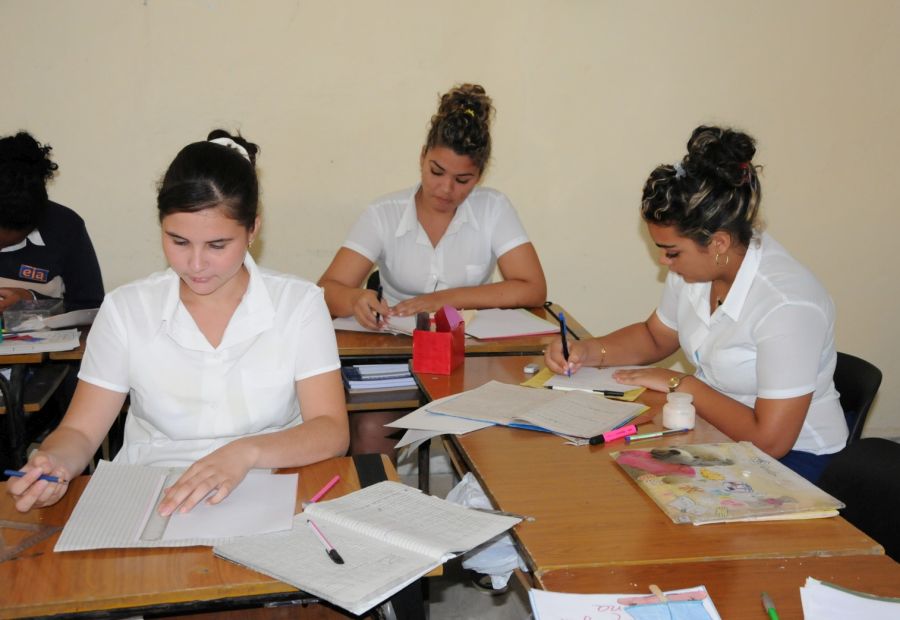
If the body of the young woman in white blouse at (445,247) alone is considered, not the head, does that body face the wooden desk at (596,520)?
yes

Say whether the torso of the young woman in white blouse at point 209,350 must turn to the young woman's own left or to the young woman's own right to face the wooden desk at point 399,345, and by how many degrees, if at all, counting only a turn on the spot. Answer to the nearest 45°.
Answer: approximately 135° to the young woman's own left

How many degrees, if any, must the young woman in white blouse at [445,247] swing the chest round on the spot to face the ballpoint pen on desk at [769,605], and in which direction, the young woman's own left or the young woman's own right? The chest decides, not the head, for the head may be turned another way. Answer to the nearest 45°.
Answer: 0° — they already face it

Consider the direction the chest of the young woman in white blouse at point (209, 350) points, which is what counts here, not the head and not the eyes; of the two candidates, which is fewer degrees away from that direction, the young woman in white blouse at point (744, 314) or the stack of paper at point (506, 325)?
the young woman in white blouse

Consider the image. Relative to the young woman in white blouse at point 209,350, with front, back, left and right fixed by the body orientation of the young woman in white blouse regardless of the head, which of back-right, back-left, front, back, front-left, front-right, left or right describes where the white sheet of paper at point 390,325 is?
back-left

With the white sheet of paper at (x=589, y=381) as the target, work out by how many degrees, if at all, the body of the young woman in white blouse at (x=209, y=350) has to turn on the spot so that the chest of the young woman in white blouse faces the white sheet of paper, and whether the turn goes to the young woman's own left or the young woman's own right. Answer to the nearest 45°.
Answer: approximately 90° to the young woman's own left

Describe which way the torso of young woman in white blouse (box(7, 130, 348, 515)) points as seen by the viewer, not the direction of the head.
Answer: toward the camera

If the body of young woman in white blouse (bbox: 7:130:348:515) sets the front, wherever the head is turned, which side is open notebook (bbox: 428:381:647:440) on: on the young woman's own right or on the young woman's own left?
on the young woman's own left

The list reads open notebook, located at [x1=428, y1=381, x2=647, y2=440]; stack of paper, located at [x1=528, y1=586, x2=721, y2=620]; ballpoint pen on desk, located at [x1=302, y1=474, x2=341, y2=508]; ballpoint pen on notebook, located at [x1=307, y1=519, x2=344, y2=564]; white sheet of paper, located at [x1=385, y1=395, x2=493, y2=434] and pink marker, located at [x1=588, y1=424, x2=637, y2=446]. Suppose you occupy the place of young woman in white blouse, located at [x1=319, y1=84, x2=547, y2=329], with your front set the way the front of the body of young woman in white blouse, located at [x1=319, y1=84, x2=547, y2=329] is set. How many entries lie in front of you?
6

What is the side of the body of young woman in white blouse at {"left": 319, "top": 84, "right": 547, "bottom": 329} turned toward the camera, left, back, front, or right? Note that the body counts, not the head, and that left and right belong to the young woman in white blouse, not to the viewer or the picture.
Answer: front

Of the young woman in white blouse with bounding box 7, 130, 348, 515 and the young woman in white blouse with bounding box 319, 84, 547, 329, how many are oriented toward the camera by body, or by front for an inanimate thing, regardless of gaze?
2

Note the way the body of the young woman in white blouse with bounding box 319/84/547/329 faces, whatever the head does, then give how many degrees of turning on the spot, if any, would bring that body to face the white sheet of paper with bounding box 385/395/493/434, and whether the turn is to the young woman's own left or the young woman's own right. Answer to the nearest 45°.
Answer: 0° — they already face it

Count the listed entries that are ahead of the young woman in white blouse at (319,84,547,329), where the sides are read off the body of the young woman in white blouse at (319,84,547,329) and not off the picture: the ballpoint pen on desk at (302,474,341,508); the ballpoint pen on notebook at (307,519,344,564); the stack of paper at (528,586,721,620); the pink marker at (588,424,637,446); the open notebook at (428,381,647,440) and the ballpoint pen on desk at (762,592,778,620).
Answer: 6

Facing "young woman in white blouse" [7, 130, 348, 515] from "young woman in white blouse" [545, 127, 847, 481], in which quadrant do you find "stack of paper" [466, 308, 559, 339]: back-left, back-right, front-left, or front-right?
front-right
